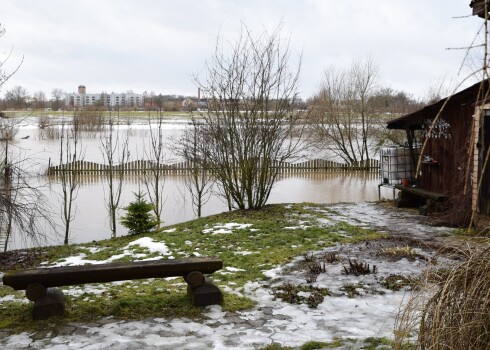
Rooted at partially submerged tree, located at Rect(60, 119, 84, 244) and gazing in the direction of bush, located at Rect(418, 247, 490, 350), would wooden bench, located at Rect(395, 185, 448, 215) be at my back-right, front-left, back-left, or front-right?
front-left

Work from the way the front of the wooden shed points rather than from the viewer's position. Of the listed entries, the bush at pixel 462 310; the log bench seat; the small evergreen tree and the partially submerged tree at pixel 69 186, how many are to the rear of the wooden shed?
0

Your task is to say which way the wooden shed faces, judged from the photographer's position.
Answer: facing the viewer and to the left of the viewer

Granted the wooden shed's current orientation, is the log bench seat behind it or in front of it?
in front

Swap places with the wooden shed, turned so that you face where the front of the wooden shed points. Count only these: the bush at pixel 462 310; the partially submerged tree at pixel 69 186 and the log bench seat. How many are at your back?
0

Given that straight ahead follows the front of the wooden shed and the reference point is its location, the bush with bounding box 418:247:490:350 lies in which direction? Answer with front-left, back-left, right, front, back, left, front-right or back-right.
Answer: front-left

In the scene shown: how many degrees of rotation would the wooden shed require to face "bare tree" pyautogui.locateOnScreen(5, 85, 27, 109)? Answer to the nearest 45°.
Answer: approximately 45° to its right

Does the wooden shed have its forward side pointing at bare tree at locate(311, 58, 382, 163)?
no

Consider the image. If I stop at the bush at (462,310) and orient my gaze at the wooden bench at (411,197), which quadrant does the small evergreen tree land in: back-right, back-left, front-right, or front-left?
front-left

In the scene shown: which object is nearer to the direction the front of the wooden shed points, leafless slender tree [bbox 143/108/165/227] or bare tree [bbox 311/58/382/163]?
the leafless slender tree
